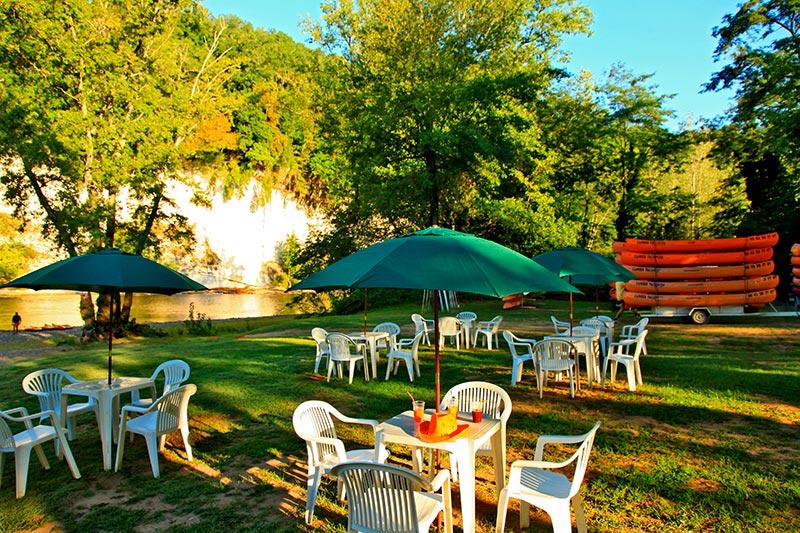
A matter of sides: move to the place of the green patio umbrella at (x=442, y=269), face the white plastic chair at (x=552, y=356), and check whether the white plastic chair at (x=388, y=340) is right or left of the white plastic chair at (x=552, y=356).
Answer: left

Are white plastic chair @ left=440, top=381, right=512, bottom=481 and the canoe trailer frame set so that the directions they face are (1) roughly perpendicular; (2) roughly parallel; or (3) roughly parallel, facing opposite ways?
roughly perpendicular

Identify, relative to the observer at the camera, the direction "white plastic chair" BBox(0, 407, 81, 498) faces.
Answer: facing away from the viewer and to the right of the viewer

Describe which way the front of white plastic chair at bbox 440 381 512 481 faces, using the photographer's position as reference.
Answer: facing the viewer and to the left of the viewer

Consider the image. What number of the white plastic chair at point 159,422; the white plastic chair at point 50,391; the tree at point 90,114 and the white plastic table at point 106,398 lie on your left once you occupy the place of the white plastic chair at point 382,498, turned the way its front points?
4

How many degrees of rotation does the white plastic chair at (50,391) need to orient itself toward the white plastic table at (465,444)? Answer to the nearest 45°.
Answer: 0° — it already faces it

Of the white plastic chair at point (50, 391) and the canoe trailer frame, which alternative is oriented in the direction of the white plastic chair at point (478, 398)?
the white plastic chair at point (50, 391)

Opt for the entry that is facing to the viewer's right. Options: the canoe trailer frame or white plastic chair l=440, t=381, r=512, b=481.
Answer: the canoe trailer frame

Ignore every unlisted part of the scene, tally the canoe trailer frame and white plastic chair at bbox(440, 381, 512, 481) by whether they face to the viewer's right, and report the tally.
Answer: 1

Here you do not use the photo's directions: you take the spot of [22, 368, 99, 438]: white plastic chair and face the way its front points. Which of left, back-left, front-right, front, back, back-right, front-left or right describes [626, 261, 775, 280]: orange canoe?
front-left

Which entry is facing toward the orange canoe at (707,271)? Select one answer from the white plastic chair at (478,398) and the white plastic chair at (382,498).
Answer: the white plastic chair at (382,498)

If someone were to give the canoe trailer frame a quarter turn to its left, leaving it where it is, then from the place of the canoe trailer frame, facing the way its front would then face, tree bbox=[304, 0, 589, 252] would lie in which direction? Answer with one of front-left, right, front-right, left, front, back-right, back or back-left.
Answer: left

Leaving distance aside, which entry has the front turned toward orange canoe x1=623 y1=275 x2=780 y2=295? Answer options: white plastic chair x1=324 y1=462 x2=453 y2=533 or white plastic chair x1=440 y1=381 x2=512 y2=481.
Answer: white plastic chair x1=324 y1=462 x2=453 y2=533

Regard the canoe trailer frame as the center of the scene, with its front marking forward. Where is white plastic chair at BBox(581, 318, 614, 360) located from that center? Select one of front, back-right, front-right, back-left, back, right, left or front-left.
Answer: right

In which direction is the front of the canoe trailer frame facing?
to the viewer's right

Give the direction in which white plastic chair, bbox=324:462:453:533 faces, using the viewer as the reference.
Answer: facing away from the viewer and to the right of the viewer
